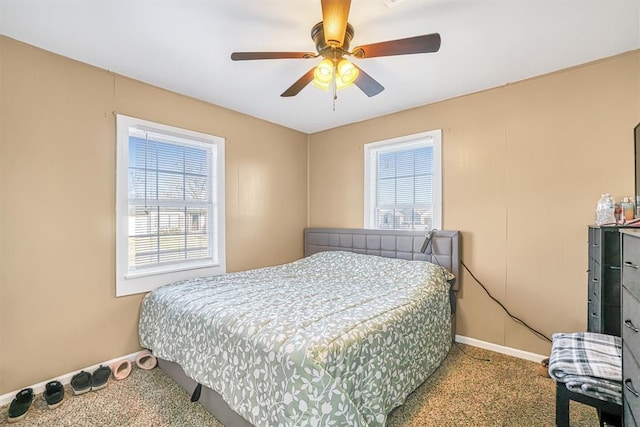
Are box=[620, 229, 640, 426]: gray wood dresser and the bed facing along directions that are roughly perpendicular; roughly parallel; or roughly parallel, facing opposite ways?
roughly perpendicular

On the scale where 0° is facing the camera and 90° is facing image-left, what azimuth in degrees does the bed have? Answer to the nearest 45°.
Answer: approximately 45°

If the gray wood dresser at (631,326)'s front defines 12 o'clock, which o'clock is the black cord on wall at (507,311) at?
The black cord on wall is roughly at 2 o'clock from the gray wood dresser.

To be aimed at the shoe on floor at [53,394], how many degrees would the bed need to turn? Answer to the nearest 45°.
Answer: approximately 45° to its right

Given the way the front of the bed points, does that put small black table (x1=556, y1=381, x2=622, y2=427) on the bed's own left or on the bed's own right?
on the bed's own left

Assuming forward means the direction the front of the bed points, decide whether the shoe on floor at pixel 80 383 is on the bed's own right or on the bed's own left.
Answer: on the bed's own right

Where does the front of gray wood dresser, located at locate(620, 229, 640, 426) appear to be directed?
to the viewer's left

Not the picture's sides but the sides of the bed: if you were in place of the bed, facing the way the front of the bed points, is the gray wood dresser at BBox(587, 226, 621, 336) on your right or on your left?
on your left
